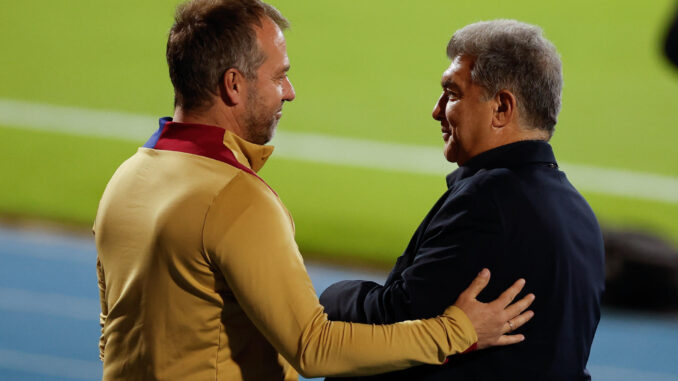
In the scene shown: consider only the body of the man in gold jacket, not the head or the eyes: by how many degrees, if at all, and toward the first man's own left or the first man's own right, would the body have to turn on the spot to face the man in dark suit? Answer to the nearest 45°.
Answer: approximately 45° to the first man's own right

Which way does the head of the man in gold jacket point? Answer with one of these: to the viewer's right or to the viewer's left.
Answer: to the viewer's right

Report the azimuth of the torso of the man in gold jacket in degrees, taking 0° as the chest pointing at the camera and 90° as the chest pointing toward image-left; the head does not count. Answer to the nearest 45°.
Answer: approximately 225°

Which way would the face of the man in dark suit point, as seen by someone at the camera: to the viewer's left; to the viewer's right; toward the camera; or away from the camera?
to the viewer's left
